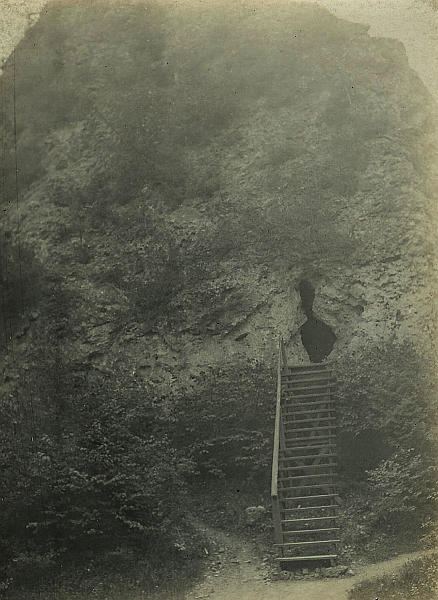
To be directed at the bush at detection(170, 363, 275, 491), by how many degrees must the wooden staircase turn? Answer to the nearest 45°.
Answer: approximately 135° to its right

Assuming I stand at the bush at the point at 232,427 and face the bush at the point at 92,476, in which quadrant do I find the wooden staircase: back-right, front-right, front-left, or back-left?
back-left

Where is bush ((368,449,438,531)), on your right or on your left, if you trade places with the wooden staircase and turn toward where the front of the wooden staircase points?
on your left

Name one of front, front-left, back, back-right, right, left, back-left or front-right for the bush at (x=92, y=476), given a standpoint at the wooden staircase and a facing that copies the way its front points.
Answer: right

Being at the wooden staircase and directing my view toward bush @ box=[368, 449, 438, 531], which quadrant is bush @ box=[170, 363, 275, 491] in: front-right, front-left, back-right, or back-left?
back-left

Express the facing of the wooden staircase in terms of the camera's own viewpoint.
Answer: facing the viewer
